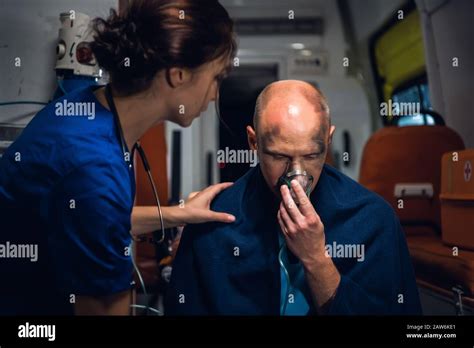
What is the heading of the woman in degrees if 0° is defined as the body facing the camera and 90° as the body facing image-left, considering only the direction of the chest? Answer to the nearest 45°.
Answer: approximately 270°

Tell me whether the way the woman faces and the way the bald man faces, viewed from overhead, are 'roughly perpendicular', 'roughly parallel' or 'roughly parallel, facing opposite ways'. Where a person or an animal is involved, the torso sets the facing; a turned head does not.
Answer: roughly perpendicular

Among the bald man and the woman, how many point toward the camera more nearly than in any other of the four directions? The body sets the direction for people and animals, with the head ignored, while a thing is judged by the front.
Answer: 1

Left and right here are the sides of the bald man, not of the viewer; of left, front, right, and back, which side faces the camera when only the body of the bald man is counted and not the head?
front

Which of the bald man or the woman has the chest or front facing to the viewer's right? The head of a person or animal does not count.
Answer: the woman
